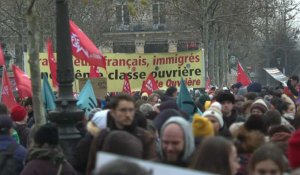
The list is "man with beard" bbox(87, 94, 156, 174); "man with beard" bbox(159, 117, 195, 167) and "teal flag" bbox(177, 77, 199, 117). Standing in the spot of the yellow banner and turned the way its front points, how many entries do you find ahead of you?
3

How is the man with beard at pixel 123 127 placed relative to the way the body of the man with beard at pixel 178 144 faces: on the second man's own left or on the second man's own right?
on the second man's own right

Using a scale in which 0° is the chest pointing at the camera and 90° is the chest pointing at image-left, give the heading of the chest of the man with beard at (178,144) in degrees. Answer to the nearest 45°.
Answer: approximately 45°

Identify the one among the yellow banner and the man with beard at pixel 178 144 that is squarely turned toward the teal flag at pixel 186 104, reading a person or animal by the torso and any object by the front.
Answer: the yellow banner

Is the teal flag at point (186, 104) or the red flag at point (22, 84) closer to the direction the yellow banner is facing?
the teal flag

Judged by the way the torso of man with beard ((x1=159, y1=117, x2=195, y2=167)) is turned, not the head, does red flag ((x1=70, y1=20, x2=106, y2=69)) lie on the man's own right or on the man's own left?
on the man's own right

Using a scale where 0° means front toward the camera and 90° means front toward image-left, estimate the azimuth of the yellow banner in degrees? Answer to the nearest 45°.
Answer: approximately 0°

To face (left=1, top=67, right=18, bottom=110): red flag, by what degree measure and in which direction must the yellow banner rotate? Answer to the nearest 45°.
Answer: approximately 45° to its right

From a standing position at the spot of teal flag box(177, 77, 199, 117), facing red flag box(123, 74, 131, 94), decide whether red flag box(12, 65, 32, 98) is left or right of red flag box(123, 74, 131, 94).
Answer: left

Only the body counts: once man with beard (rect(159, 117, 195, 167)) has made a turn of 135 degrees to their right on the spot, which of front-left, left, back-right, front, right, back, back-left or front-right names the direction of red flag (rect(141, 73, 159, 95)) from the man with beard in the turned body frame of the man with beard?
front
